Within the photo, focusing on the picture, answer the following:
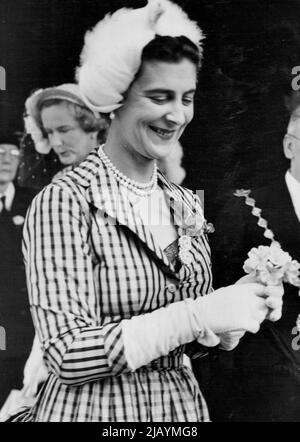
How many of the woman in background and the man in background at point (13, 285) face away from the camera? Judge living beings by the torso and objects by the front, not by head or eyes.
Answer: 0

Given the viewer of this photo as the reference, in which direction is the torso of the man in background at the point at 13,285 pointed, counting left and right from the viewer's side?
facing the viewer

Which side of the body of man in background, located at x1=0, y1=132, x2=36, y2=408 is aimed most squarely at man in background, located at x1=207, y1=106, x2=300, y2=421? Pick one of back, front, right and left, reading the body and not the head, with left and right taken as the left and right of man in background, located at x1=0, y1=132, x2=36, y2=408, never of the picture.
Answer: left
